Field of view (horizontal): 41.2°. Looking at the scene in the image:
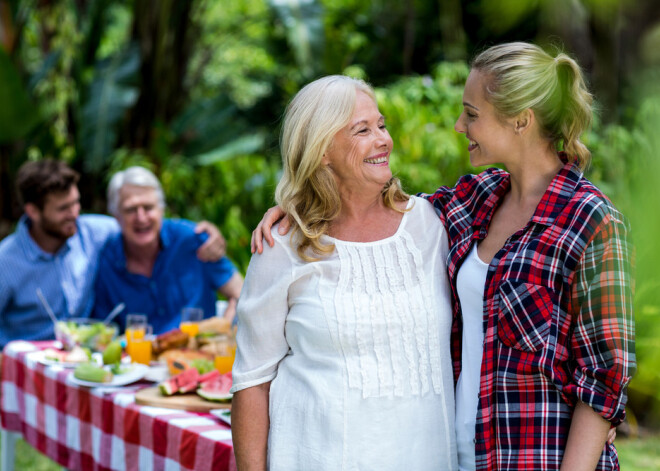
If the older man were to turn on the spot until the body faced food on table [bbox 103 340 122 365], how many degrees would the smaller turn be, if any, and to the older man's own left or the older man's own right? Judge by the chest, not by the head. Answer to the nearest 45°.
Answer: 0° — they already face it

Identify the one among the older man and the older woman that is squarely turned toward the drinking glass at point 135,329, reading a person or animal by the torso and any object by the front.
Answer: the older man

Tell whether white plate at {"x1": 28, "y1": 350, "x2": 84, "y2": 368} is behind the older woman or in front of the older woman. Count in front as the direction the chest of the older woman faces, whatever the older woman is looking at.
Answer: behind

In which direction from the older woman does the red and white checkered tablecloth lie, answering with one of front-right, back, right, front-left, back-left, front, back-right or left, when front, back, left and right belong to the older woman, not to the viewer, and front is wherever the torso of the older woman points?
back

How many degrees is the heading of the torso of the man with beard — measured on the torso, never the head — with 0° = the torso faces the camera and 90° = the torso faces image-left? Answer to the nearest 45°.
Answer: approximately 315°

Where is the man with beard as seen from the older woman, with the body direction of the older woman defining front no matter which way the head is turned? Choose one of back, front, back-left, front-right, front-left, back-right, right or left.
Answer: back

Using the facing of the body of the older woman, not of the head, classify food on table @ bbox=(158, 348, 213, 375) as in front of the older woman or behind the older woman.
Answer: behind

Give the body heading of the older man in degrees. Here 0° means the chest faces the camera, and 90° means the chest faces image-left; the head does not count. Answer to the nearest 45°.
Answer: approximately 0°

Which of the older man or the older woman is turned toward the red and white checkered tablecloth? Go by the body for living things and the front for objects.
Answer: the older man
